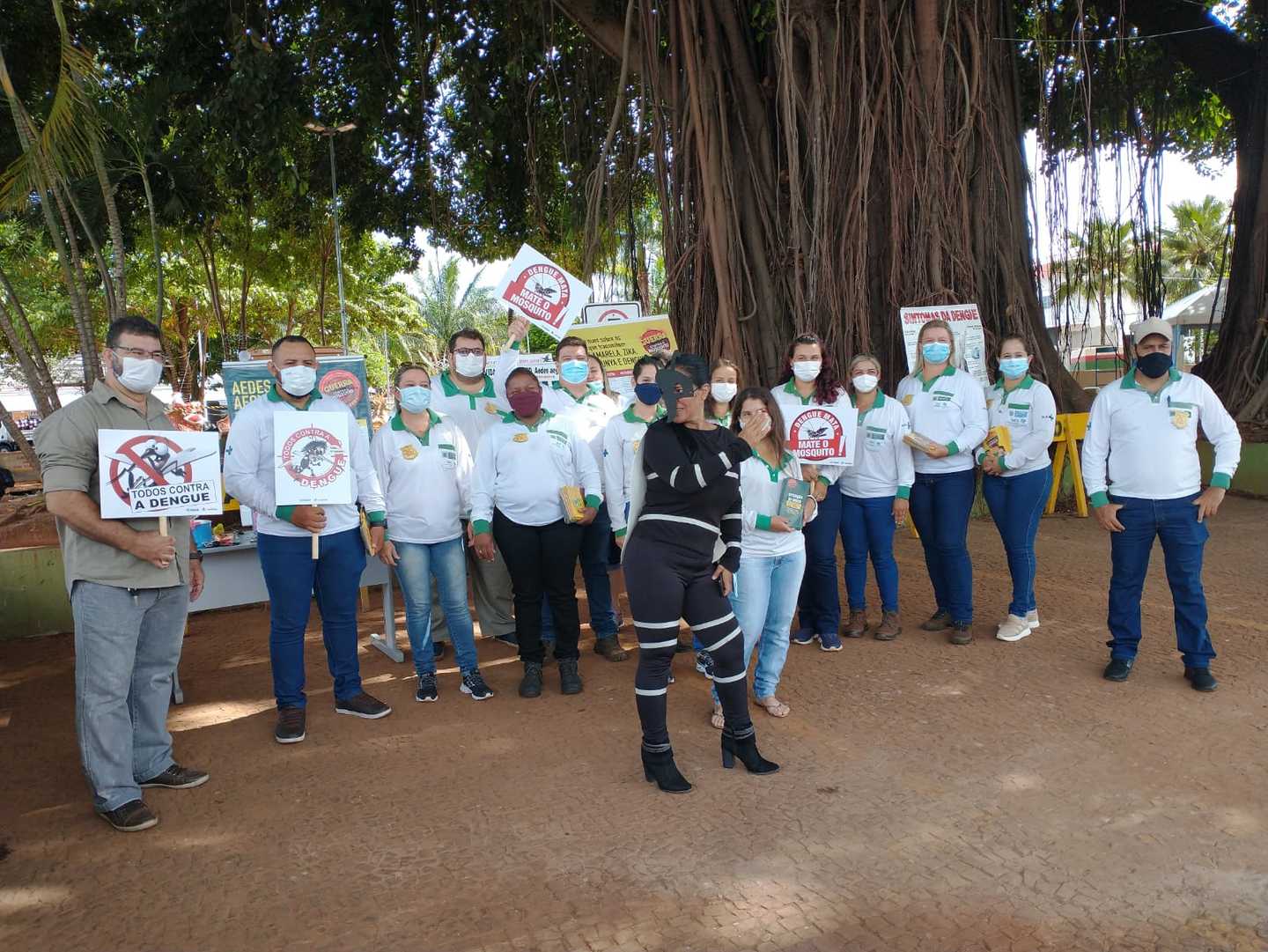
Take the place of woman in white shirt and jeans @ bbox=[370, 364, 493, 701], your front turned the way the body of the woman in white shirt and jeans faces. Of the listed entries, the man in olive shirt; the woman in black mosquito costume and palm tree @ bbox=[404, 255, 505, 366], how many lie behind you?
1

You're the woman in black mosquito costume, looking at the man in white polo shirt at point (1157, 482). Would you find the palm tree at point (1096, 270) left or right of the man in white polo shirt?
left

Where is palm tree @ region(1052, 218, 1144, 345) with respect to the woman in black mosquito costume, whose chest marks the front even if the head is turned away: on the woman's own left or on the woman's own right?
on the woman's own left

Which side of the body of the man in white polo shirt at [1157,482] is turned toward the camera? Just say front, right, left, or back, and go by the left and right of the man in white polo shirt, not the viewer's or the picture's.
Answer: front

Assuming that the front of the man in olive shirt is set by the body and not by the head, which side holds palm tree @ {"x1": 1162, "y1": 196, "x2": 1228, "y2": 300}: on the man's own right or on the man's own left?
on the man's own left

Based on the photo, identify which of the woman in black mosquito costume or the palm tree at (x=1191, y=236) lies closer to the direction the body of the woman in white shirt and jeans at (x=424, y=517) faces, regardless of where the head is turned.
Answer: the woman in black mosquito costume

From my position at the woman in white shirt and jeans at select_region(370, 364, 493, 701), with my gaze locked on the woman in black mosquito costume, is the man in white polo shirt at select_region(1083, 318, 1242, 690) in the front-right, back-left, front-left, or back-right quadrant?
front-left

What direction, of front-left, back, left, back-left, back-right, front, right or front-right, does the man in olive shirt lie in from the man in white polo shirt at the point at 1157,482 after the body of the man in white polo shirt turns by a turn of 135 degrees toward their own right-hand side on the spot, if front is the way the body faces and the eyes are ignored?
left

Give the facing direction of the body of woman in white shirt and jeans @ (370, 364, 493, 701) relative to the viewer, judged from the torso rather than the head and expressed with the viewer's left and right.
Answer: facing the viewer

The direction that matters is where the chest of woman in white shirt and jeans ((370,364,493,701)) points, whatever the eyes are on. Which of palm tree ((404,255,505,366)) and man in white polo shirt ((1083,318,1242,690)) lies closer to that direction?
the man in white polo shirt

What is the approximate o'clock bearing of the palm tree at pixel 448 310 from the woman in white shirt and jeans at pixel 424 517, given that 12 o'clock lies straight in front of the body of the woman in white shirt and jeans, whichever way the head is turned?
The palm tree is roughly at 6 o'clock from the woman in white shirt and jeans.

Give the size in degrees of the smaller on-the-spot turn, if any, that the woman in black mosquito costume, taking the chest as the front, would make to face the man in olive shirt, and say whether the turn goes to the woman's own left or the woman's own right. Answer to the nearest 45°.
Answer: approximately 135° to the woman's own right

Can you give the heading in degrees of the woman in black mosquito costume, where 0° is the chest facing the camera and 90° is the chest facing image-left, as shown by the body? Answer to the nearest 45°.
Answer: approximately 315°

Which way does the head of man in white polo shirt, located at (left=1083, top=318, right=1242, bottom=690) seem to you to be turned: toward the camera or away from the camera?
toward the camera

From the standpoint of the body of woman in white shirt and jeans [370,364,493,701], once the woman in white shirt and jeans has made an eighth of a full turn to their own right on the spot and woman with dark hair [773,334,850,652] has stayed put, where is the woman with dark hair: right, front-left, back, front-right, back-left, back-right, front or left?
back-left

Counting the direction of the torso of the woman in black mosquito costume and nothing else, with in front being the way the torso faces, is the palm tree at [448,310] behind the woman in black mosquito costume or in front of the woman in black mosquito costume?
behind

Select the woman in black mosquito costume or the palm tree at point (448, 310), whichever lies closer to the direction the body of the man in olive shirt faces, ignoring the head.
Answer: the woman in black mosquito costume

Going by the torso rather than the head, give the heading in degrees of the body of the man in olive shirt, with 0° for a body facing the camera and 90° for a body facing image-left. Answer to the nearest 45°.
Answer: approximately 315°

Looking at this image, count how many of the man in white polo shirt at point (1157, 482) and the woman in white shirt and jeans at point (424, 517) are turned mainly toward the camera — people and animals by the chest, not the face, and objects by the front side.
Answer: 2

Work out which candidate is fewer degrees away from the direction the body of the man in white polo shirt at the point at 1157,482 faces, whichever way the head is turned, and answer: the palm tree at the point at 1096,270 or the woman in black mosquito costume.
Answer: the woman in black mosquito costume

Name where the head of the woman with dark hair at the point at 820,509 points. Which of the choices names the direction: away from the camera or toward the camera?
toward the camera
